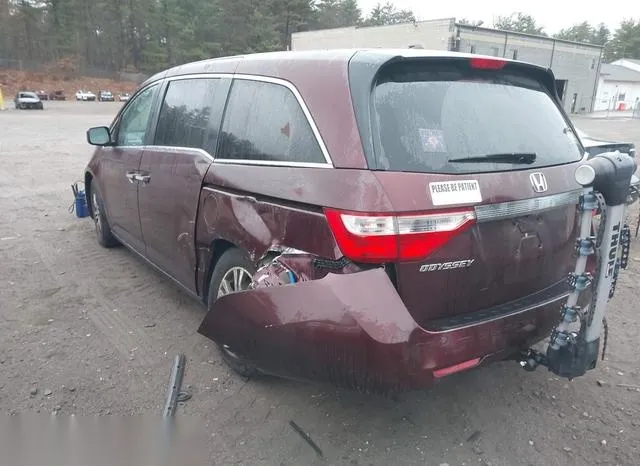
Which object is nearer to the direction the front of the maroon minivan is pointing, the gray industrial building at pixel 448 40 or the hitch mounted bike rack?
the gray industrial building

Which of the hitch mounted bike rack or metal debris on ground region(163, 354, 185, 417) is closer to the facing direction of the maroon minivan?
the metal debris on ground

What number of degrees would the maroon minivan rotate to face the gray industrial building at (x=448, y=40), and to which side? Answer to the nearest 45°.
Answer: approximately 45° to its right

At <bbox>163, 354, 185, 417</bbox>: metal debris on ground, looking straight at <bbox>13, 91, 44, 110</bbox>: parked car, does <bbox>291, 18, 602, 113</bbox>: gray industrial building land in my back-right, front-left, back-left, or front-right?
front-right

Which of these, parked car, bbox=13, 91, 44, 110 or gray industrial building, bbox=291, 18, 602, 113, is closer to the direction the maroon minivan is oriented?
the parked car

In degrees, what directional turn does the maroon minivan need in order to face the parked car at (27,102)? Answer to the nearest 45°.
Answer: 0° — it already faces it

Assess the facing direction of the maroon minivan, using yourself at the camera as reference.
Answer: facing away from the viewer and to the left of the viewer
